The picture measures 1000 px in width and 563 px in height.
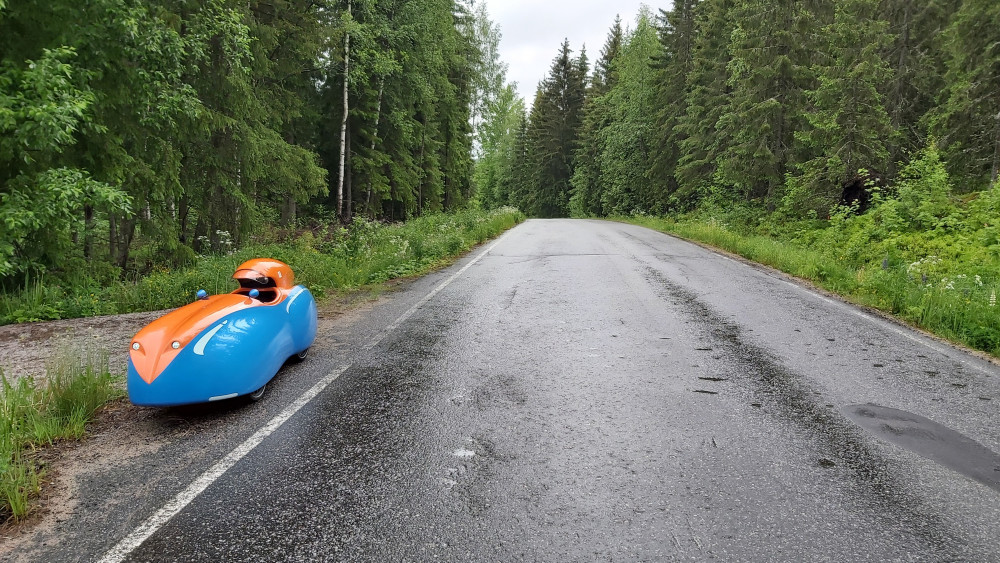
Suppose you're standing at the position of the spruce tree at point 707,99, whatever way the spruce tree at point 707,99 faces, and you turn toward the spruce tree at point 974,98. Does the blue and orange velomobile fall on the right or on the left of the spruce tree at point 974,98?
right

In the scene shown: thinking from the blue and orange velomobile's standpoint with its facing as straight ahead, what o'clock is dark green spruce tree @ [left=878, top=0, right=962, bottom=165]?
The dark green spruce tree is roughly at 7 o'clock from the blue and orange velomobile.

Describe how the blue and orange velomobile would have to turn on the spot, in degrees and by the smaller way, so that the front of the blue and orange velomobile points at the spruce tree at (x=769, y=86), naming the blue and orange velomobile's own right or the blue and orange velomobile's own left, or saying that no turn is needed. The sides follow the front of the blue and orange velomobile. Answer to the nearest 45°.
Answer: approximately 180°

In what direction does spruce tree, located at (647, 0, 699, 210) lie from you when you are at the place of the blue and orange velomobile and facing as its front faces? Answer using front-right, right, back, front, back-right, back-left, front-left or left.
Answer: back

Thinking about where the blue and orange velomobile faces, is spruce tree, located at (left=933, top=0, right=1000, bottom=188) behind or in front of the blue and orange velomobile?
behind

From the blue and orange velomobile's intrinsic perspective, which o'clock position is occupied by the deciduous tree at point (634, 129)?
The deciduous tree is roughly at 6 o'clock from the blue and orange velomobile.

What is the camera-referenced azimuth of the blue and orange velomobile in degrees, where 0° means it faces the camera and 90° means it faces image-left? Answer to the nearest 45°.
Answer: approximately 45°

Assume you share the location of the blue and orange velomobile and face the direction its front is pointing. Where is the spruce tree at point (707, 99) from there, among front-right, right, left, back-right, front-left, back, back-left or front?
back
